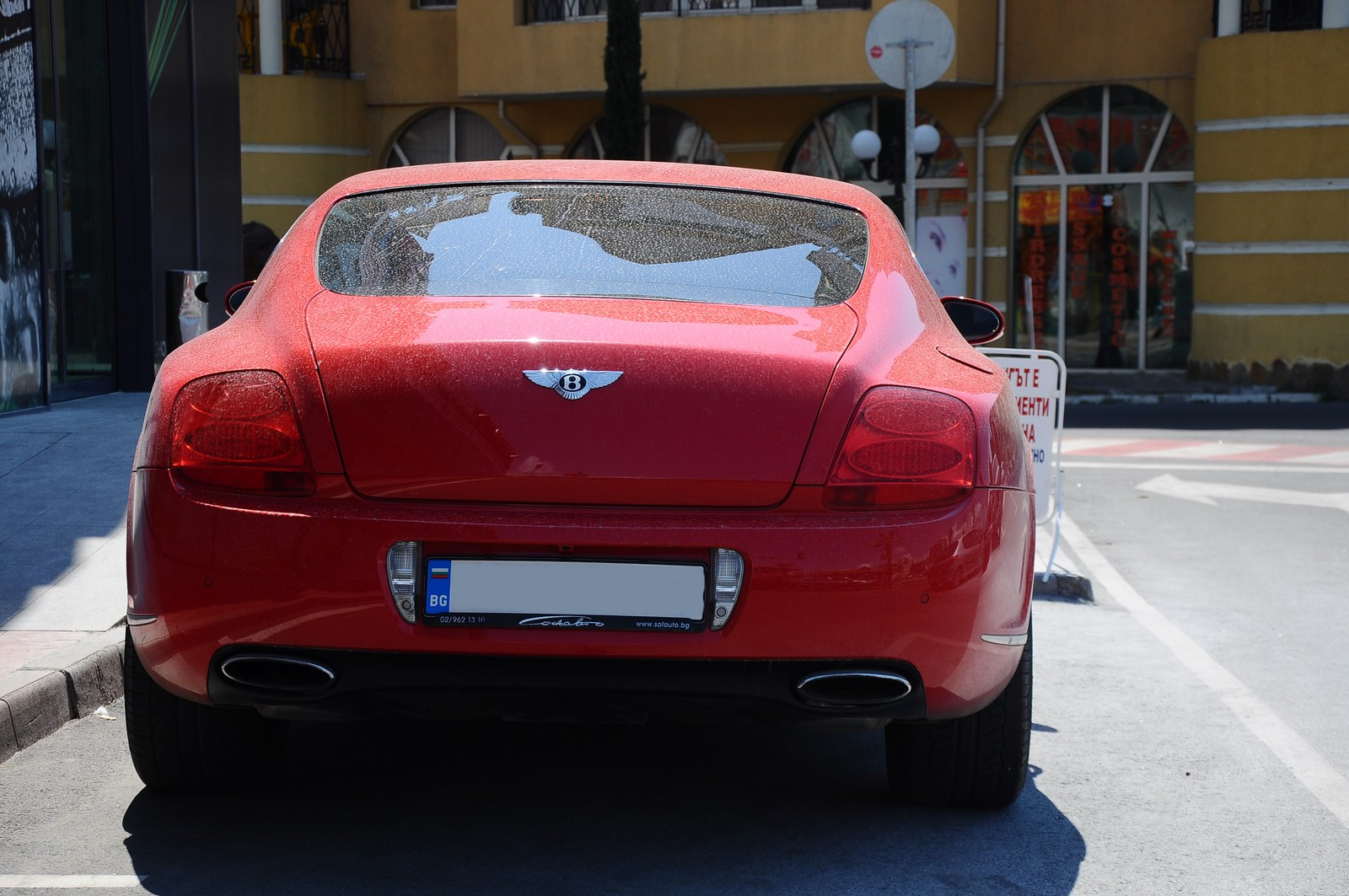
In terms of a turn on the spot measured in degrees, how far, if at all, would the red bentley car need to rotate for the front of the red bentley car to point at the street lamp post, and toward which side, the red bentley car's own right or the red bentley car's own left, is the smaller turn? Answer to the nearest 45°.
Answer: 0° — it already faces it

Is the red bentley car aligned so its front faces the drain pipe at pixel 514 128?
yes

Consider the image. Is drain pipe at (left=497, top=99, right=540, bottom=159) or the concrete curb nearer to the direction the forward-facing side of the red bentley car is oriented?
the drain pipe

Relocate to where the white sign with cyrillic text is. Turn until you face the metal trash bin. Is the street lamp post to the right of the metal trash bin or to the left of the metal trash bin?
right

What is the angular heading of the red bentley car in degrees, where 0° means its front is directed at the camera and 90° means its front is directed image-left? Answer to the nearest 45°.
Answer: approximately 180°

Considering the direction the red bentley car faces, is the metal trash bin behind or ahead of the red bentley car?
ahead

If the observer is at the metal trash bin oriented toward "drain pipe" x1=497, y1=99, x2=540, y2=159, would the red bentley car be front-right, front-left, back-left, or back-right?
back-right

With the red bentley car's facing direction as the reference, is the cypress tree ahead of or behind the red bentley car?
ahead
